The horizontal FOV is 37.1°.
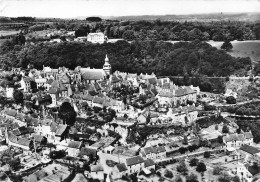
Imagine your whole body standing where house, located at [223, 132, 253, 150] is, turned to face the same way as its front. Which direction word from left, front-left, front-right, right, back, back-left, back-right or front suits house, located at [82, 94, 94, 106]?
right

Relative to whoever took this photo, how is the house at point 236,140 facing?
facing the viewer

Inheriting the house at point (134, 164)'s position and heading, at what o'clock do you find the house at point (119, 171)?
the house at point (119, 171) is roughly at 2 o'clock from the house at point (134, 164).

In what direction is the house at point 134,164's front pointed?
toward the camera

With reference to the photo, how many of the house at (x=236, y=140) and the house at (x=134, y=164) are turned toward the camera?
2

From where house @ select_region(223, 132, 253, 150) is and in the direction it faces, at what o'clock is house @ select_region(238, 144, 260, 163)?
house @ select_region(238, 144, 260, 163) is roughly at 11 o'clock from house @ select_region(223, 132, 253, 150).

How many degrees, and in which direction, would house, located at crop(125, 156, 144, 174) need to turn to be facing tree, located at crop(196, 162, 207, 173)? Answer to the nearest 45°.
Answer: approximately 90° to its left

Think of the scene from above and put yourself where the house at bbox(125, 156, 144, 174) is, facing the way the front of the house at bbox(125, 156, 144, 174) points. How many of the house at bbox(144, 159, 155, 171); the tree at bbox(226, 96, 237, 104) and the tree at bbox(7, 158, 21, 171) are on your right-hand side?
1

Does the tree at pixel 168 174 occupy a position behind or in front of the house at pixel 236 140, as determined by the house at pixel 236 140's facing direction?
in front

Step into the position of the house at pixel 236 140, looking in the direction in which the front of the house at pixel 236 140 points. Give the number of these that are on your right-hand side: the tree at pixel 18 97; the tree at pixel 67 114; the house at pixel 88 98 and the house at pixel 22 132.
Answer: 4

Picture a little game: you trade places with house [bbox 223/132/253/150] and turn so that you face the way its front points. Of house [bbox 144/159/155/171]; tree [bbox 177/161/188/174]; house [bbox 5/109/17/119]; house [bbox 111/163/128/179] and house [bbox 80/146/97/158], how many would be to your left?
0

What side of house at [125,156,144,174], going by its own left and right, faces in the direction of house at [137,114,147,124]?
back

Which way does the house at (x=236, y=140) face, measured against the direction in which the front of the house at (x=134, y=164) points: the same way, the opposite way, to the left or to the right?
the same way

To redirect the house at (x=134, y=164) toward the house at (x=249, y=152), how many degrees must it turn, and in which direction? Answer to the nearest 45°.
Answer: approximately 90° to its left

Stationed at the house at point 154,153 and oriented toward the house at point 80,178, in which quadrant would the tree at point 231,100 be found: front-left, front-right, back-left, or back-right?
back-right

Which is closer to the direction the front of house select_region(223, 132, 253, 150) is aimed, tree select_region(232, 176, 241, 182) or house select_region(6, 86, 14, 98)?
the tree

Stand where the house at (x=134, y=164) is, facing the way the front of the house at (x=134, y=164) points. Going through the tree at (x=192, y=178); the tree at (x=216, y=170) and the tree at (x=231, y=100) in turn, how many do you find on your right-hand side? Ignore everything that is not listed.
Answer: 0
